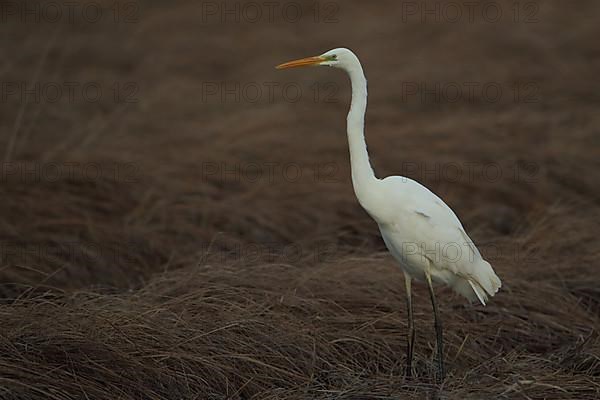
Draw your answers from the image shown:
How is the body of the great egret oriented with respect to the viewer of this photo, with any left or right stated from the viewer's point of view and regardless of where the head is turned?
facing to the left of the viewer

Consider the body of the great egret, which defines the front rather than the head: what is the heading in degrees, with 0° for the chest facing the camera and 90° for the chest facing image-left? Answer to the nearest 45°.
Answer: approximately 90°
